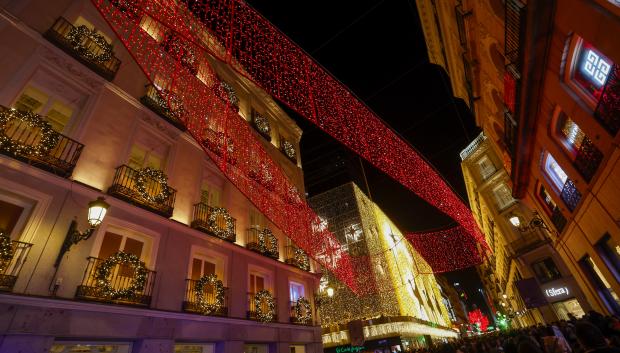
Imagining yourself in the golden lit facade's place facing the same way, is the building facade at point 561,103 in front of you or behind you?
in front

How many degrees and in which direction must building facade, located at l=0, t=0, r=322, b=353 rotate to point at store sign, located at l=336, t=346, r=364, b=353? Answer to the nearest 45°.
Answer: approximately 90° to its left

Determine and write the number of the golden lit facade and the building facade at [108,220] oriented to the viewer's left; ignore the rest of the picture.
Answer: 0

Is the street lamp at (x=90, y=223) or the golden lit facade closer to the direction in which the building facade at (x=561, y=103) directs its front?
the street lamp

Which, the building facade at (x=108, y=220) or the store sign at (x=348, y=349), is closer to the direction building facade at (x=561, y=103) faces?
the building facade

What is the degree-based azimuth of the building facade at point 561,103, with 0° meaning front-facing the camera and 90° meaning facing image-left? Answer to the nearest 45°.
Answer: approximately 45°

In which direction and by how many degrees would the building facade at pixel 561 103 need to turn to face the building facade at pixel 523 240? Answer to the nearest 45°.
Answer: approximately 135° to its right

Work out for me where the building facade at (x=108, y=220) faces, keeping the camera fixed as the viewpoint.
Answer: facing the viewer and to the right of the viewer

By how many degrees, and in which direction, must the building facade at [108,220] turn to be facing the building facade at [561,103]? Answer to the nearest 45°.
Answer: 0° — it already faces it

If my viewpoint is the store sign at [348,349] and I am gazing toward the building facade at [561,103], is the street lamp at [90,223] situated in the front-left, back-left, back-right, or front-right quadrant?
front-right

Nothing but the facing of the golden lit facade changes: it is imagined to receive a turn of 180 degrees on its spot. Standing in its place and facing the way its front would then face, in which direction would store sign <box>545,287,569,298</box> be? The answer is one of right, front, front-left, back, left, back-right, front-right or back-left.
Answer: back-right

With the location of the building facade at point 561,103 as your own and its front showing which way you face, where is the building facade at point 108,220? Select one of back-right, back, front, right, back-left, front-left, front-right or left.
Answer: front

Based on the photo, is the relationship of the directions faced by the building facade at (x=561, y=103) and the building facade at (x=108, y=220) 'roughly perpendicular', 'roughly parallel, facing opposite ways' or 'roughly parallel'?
roughly parallel, facing opposite ways

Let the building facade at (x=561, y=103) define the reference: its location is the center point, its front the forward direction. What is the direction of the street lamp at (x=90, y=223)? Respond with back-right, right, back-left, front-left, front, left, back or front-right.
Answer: front

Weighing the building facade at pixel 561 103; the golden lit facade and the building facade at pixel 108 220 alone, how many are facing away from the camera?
0
